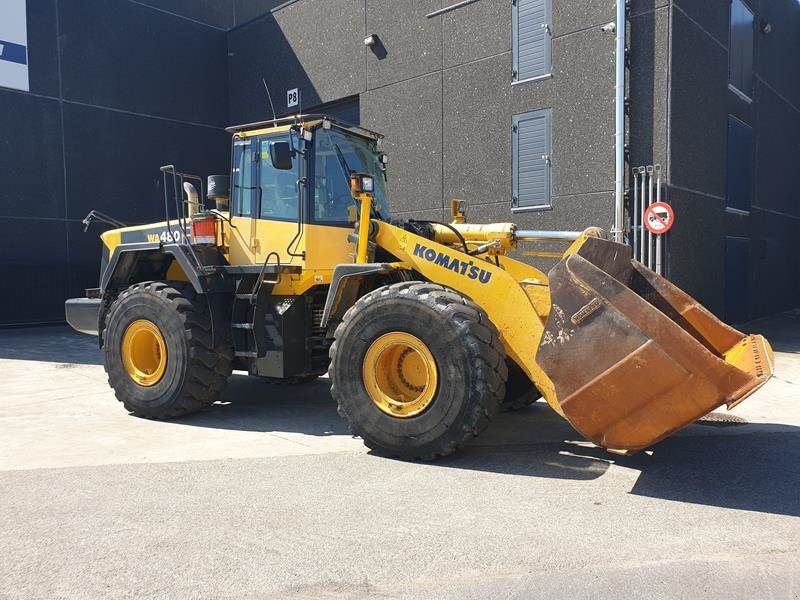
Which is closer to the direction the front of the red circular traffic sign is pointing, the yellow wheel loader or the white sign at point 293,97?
the yellow wheel loader

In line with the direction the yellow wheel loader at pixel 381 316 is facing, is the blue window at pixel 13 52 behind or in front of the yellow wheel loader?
behind

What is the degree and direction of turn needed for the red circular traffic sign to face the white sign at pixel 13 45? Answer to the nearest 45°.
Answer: approximately 90° to its right

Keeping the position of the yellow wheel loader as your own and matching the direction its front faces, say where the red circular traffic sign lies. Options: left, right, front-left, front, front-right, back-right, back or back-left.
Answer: left

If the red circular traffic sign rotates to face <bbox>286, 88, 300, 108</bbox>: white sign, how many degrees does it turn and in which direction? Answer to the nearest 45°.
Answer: approximately 135° to its right

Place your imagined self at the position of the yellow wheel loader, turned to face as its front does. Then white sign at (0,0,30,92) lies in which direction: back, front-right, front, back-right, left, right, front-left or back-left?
back

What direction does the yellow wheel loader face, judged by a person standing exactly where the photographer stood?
facing the viewer and to the right of the viewer

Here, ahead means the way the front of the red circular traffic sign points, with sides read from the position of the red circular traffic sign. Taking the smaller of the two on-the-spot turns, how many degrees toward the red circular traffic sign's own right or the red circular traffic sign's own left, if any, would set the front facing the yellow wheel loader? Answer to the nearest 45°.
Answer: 0° — it already faces it

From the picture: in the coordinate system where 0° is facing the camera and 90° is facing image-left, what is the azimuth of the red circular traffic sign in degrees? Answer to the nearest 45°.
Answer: approximately 0°

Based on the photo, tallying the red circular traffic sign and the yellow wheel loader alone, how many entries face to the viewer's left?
0

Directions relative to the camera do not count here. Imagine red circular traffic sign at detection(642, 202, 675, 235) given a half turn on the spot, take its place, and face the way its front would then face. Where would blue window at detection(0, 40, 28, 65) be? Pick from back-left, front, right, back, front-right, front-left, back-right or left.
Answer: left
